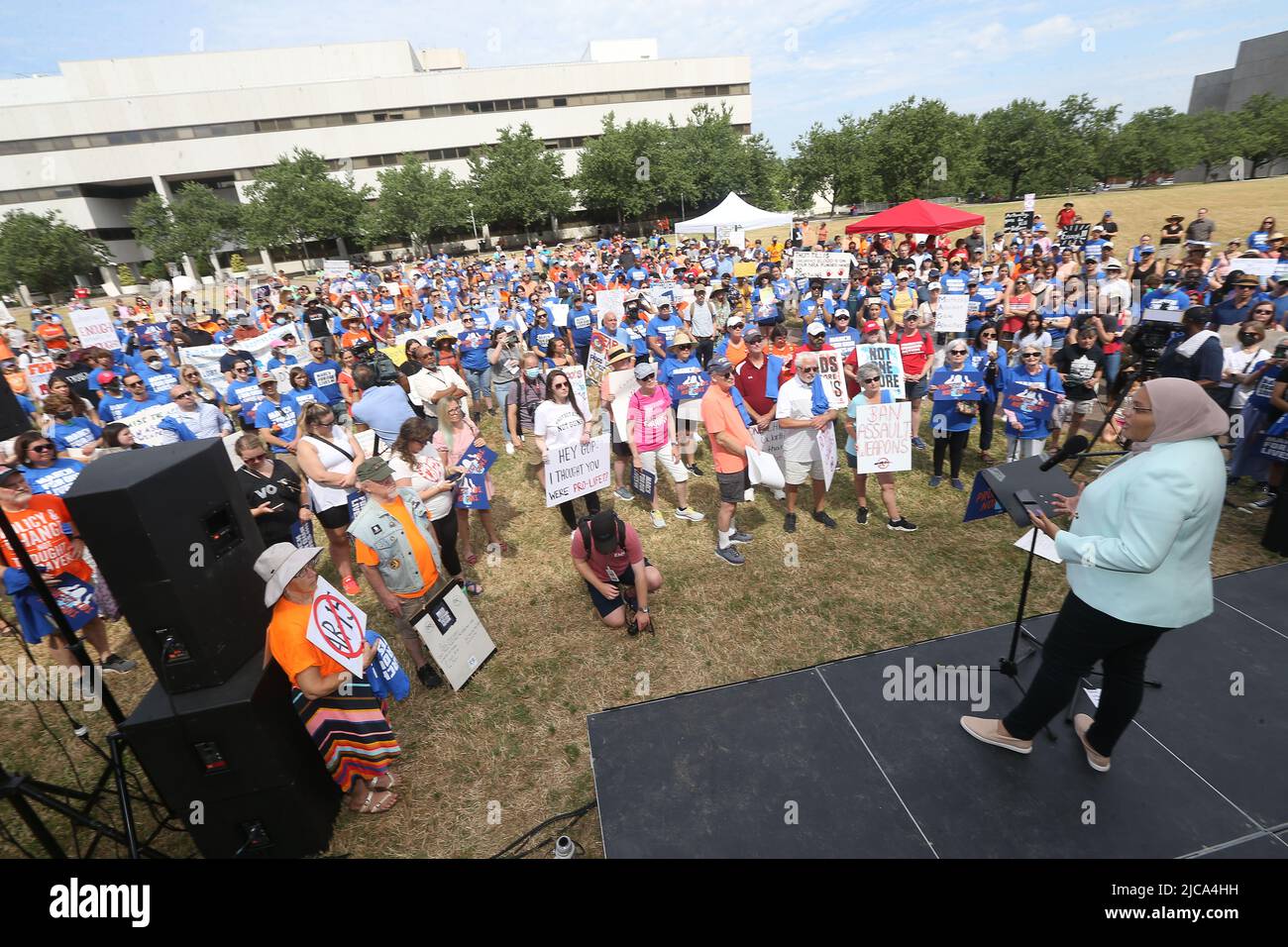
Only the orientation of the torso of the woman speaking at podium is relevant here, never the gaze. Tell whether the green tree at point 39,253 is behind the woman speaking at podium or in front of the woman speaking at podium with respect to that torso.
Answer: in front

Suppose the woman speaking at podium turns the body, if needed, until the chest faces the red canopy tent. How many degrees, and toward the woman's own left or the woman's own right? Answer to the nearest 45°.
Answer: approximately 90° to the woman's own right

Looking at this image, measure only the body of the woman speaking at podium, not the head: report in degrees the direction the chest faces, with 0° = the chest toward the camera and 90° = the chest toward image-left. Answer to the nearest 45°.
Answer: approximately 90°

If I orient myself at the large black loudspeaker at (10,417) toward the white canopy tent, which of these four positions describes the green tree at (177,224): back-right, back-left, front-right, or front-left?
front-left

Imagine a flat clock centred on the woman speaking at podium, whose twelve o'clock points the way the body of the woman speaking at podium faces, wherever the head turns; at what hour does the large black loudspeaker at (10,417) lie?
The large black loudspeaker is roughly at 11 o'clock from the woman speaking at podium.

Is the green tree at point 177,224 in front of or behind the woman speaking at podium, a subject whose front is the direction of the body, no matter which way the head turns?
in front

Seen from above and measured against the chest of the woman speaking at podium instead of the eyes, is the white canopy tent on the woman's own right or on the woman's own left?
on the woman's own right

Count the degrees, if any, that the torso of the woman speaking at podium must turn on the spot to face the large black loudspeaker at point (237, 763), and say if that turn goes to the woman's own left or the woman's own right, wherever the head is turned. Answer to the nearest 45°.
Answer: approximately 45° to the woman's own left

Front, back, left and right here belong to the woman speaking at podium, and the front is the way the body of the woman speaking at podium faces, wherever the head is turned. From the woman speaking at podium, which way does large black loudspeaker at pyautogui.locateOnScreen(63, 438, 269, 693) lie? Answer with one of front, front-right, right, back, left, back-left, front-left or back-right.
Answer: front-left
